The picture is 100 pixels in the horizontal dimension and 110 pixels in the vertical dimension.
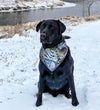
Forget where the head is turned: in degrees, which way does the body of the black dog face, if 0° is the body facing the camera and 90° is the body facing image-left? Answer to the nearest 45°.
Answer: approximately 0°
